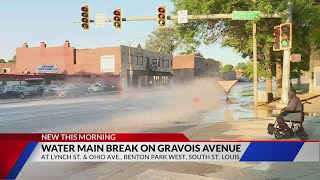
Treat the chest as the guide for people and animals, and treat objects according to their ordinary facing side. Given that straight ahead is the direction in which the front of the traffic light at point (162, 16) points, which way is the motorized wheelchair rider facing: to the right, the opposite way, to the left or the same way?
to the right

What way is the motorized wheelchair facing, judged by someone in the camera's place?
facing to the left of the viewer

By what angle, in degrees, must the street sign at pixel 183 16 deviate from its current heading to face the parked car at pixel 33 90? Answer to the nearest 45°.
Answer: approximately 135° to its right

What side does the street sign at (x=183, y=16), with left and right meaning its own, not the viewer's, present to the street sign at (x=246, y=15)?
left

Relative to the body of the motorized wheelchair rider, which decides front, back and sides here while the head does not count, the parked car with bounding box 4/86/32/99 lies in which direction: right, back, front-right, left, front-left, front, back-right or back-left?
front-right

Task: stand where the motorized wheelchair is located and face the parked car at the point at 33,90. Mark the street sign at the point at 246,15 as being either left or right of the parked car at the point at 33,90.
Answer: right

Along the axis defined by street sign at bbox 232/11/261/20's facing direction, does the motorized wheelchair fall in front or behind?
in front

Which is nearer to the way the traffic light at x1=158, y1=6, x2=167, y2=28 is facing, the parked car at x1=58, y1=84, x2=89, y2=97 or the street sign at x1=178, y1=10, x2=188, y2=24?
the street sign

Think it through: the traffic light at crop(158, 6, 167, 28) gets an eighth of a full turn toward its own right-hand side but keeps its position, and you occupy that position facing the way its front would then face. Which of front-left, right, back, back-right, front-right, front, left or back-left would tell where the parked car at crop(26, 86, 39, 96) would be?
right

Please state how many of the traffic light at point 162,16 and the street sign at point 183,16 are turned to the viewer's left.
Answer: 0

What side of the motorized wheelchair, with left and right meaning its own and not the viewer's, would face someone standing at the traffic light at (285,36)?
right

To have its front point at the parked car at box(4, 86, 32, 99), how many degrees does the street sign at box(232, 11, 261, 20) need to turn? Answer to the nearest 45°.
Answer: approximately 135° to its right

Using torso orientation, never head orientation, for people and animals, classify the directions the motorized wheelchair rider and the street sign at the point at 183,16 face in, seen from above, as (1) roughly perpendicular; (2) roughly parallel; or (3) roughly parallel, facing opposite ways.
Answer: roughly perpendicular

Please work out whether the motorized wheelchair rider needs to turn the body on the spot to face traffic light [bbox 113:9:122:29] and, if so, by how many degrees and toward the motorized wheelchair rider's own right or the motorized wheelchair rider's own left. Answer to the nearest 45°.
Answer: approximately 45° to the motorized wheelchair rider's own right

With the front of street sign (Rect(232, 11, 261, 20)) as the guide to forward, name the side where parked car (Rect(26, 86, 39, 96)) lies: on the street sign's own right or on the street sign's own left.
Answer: on the street sign's own right
